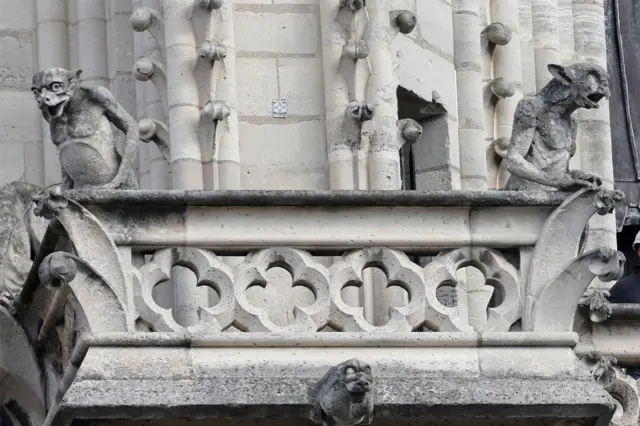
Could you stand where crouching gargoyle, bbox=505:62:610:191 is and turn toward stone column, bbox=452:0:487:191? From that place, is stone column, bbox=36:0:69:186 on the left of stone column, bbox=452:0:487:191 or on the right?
left

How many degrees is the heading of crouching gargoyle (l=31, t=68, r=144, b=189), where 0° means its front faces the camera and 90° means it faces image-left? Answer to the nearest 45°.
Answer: approximately 45°

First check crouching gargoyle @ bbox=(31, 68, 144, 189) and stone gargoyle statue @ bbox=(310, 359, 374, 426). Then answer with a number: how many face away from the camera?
0

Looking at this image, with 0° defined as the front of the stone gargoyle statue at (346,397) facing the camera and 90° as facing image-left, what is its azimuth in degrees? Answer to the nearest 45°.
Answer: approximately 315°
